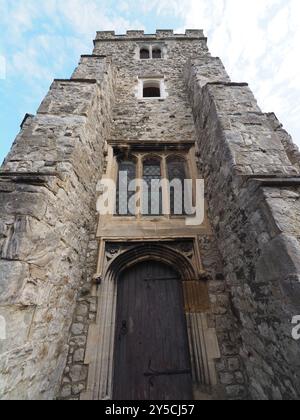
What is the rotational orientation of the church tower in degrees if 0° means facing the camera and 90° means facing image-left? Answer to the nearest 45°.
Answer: approximately 0°
